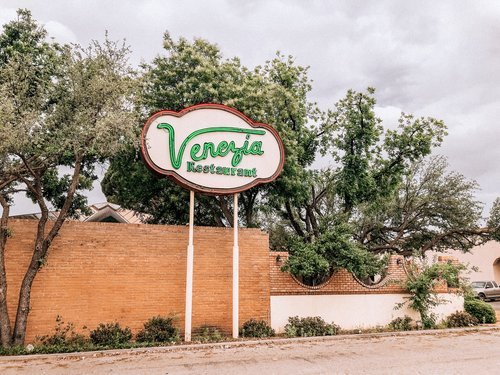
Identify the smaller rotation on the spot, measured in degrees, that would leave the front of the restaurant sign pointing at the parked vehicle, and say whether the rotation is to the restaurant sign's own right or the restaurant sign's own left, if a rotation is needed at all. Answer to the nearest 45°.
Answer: approximately 135° to the restaurant sign's own left

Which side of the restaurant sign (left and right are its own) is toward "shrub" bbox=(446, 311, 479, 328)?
left

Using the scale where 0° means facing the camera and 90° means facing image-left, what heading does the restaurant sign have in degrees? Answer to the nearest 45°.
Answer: approximately 0°

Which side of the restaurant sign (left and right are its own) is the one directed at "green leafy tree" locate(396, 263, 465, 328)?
left

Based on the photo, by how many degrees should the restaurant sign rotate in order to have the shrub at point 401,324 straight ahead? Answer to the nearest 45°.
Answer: approximately 90° to its left
